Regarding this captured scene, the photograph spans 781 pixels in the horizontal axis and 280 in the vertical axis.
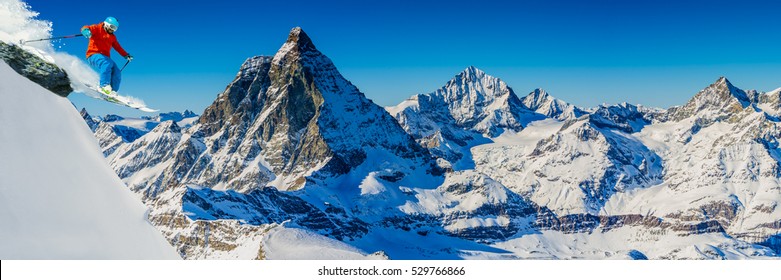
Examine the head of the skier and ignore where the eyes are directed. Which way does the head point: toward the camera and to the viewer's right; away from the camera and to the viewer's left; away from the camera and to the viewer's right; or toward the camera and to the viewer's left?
toward the camera and to the viewer's right

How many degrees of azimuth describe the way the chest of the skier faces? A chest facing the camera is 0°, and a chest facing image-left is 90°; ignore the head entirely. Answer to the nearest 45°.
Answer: approximately 315°
